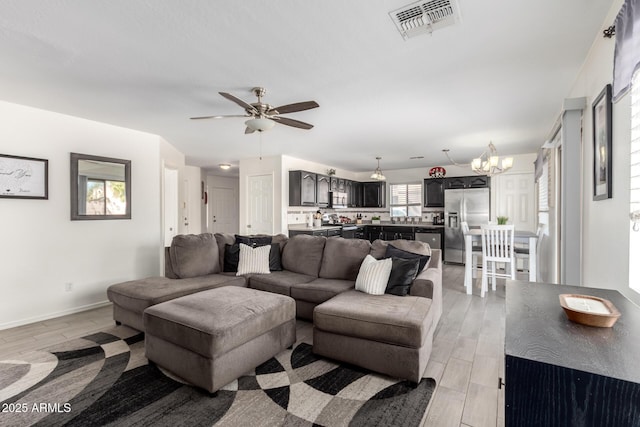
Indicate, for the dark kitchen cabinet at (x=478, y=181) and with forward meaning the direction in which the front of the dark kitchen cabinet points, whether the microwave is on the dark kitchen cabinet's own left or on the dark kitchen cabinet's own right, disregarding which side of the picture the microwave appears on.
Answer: on the dark kitchen cabinet's own right

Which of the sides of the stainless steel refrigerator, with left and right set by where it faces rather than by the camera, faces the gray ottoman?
front

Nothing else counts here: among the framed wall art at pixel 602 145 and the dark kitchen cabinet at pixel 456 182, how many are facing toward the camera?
1

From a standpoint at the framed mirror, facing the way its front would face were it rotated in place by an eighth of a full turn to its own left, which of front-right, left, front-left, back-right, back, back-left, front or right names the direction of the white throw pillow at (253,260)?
front-right

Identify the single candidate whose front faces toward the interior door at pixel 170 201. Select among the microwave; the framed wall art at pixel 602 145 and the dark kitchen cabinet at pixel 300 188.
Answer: the framed wall art

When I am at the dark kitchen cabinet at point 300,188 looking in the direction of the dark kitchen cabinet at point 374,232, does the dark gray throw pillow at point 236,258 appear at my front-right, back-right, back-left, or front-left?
back-right

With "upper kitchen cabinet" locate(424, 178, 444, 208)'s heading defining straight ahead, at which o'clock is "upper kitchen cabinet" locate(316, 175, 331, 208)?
"upper kitchen cabinet" locate(316, 175, 331, 208) is roughly at 2 o'clock from "upper kitchen cabinet" locate(424, 178, 444, 208).

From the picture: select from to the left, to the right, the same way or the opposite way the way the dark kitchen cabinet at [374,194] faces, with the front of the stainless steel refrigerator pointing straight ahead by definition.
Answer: the same way

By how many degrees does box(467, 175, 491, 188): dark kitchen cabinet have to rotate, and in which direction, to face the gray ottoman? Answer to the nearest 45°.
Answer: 0° — it already faces it

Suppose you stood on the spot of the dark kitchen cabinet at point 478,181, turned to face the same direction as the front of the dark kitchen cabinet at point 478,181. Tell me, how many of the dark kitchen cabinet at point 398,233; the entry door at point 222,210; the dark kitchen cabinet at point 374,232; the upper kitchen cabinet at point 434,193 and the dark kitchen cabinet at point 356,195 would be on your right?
5

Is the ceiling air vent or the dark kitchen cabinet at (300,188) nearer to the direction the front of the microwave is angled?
the ceiling air vent

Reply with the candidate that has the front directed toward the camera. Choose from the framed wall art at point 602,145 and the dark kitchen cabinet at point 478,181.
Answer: the dark kitchen cabinet

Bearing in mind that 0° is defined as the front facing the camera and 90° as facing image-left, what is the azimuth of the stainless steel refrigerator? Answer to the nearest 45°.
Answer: approximately 0°

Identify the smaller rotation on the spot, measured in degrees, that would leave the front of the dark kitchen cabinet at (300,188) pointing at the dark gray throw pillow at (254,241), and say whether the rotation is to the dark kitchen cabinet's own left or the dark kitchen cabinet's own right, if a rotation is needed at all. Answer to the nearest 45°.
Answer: approximately 45° to the dark kitchen cabinet's own right

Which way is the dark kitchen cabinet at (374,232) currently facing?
toward the camera

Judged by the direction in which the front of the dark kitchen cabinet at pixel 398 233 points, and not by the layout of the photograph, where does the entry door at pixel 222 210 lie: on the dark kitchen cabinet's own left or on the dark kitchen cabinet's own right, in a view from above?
on the dark kitchen cabinet's own right

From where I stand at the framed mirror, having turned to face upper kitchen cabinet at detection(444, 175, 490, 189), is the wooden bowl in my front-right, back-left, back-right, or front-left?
front-right

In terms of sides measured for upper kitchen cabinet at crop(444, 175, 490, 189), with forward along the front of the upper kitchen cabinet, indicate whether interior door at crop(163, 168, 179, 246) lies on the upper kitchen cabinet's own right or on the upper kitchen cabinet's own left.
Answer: on the upper kitchen cabinet's own right

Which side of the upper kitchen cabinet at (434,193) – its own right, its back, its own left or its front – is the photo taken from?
front
